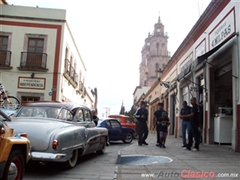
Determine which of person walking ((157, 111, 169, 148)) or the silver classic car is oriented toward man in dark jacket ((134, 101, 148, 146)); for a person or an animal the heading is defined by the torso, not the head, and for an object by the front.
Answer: the silver classic car

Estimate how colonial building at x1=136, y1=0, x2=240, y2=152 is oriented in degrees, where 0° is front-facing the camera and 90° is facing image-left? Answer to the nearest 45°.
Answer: approximately 90°

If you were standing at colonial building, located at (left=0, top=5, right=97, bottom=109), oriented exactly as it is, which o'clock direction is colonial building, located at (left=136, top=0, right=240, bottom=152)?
colonial building, located at (left=136, top=0, right=240, bottom=152) is roughly at 11 o'clock from colonial building, located at (left=0, top=5, right=97, bottom=109).

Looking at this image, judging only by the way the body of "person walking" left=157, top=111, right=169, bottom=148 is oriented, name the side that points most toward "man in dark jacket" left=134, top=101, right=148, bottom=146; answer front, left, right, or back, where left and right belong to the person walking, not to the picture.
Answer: right

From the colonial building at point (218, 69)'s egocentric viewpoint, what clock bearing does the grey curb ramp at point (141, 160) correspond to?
The grey curb ramp is roughly at 10 o'clock from the colonial building.

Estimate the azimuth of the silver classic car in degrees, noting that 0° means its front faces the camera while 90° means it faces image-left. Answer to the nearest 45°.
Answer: approximately 225°

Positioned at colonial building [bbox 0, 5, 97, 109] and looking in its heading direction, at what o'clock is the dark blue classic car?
The dark blue classic car is roughly at 11 o'clock from the colonial building.
